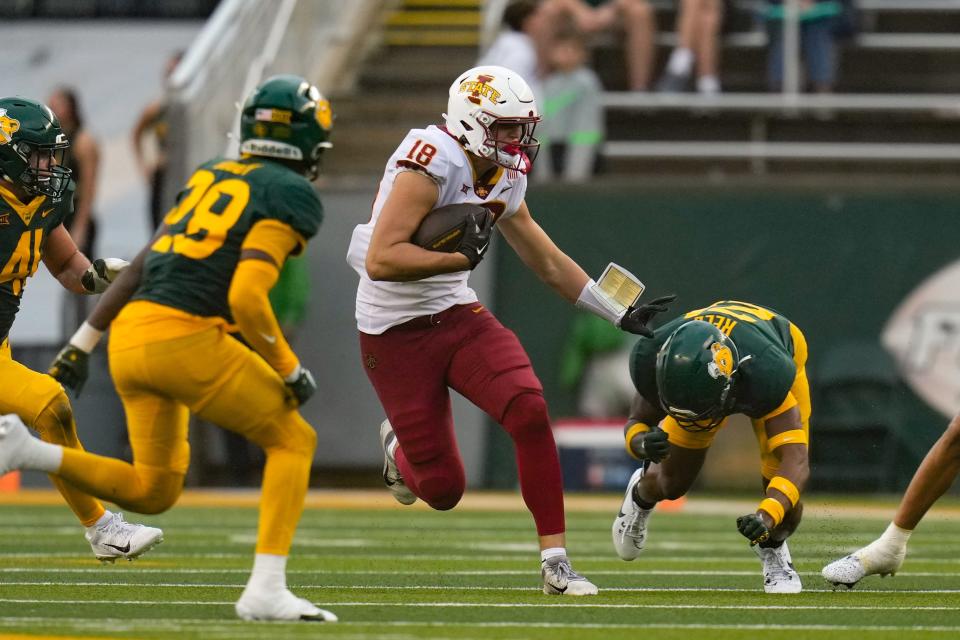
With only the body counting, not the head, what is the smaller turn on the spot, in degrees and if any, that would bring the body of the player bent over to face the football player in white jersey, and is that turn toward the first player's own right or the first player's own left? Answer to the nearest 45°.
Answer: approximately 45° to the first player's own right

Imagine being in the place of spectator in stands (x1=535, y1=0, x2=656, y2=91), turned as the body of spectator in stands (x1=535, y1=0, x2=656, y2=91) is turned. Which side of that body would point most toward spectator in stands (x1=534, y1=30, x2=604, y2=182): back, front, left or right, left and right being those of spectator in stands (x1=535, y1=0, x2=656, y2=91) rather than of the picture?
front

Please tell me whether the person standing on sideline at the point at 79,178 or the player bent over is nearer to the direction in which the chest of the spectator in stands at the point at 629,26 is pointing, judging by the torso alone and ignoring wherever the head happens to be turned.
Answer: the player bent over

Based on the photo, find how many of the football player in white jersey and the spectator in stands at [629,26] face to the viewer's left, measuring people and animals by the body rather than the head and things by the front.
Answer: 0

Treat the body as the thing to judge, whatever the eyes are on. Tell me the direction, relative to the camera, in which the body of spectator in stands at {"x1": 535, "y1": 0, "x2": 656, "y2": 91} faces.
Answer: toward the camera

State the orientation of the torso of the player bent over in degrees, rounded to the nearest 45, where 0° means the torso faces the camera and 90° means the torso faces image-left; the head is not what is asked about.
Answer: approximately 45°

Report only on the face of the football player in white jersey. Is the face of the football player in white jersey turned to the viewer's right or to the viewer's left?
to the viewer's right

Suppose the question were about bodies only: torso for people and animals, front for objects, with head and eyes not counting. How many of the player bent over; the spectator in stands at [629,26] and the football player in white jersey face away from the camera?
0

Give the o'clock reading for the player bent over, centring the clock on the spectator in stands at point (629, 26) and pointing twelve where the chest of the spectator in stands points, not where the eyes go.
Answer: The player bent over is roughly at 12 o'clock from the spectator in stands.

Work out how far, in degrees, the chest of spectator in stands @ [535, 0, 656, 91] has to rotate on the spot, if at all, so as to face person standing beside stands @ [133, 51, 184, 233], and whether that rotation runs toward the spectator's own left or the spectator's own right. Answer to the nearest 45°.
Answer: approximately 45° to the spectator's own right

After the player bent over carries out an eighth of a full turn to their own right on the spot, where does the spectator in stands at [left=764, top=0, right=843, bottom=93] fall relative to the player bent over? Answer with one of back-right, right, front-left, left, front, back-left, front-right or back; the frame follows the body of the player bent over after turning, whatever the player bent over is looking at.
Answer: right

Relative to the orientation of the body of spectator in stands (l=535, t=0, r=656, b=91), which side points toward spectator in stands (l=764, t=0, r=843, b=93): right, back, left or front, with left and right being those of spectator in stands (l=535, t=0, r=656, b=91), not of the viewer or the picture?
left

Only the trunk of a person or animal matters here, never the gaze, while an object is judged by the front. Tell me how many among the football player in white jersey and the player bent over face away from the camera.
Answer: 0

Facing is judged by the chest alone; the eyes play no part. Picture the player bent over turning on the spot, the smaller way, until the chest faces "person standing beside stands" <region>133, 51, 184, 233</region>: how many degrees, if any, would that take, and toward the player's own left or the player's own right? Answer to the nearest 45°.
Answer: approximately 90° to the player's own right

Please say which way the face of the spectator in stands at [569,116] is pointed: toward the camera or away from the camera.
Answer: toward the camera
